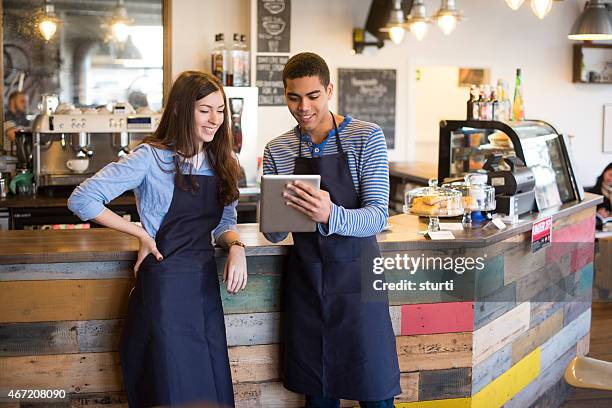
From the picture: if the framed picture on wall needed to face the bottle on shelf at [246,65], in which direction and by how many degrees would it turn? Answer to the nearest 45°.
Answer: approximately 45° to its right

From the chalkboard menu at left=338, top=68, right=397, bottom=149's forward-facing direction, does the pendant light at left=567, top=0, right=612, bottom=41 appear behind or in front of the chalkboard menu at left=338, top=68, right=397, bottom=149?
in front

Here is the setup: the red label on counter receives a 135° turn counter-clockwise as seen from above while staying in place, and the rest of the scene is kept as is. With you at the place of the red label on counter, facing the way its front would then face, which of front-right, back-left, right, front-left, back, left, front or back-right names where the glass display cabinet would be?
front

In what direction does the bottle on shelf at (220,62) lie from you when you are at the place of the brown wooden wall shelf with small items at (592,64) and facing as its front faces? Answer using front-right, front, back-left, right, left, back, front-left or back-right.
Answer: front-right

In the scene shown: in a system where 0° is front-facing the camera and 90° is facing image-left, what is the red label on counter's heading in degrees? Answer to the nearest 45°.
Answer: approximately 315°

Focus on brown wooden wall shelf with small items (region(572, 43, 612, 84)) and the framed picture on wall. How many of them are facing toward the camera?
2

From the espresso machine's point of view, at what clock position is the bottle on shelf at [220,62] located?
The bottle on shelf is roughly at 8 o'clock from the espresso machine.

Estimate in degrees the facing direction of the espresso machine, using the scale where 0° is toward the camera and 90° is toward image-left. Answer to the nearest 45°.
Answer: approximately 0°

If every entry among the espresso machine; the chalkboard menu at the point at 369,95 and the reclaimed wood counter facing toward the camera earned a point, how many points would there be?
3

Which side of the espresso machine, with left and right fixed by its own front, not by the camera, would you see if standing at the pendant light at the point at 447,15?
left

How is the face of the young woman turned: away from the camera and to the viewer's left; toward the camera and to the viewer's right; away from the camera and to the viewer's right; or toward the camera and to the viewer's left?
toward the camera and to the viewer's right

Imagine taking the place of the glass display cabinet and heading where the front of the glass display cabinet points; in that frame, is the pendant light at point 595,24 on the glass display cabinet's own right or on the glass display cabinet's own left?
on the glass display cabinet's own left
